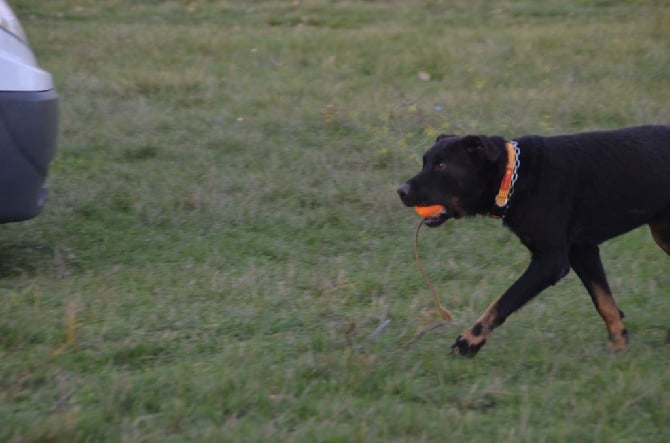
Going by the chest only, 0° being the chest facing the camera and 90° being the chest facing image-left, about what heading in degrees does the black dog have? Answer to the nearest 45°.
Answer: approximately 90°

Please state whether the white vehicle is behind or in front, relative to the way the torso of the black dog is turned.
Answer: in front
